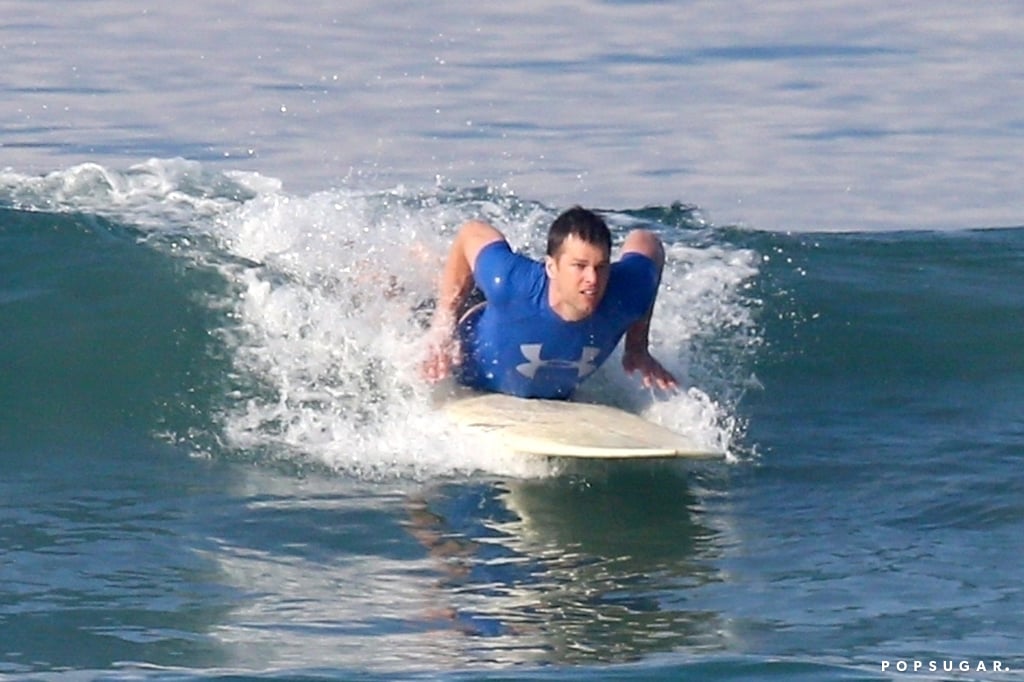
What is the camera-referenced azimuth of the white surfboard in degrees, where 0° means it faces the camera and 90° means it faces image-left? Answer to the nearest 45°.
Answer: approximately 315°
